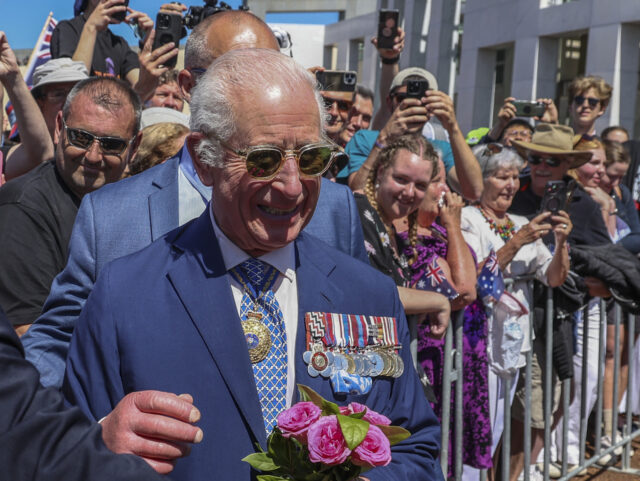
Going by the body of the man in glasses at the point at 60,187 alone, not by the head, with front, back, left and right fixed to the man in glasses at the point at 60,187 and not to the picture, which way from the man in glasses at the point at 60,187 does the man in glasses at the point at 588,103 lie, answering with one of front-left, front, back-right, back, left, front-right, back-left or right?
left

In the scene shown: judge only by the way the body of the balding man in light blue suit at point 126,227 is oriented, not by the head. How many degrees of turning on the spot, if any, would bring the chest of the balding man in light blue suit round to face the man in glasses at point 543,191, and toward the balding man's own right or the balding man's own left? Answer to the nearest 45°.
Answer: approximately 135° to the balding man's own left

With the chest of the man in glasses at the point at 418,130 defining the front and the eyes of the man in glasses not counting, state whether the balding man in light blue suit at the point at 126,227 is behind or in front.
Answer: in front

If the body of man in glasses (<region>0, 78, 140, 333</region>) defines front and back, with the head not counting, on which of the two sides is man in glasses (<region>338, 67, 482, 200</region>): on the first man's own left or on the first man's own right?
on the first man's own left

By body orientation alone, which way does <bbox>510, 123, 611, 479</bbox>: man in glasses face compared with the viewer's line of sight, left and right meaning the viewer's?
facing the viewer and to the left of the viewer

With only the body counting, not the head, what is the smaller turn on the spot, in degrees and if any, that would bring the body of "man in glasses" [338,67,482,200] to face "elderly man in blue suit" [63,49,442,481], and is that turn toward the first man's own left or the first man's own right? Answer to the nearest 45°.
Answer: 0° — they already face them

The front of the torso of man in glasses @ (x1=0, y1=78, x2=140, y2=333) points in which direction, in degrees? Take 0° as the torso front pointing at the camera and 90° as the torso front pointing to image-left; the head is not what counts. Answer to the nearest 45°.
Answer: approximately 315°

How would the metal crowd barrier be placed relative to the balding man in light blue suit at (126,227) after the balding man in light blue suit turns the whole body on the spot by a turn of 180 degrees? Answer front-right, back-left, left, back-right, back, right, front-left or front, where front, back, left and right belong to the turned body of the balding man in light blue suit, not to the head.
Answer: front-right

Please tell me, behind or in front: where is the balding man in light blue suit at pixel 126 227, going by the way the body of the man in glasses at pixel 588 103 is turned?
in front

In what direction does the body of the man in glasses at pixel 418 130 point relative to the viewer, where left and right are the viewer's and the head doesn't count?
facing the viewer

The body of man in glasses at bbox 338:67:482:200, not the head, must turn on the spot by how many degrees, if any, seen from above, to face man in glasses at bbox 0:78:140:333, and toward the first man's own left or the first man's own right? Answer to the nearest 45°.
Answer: approximately 45° to the first man's own right

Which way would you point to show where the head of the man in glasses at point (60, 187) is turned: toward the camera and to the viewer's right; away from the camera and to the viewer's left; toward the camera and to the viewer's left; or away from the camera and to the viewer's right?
toward the camera and to the viewer's right

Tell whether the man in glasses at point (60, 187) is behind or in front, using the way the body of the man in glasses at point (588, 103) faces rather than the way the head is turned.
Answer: in front
